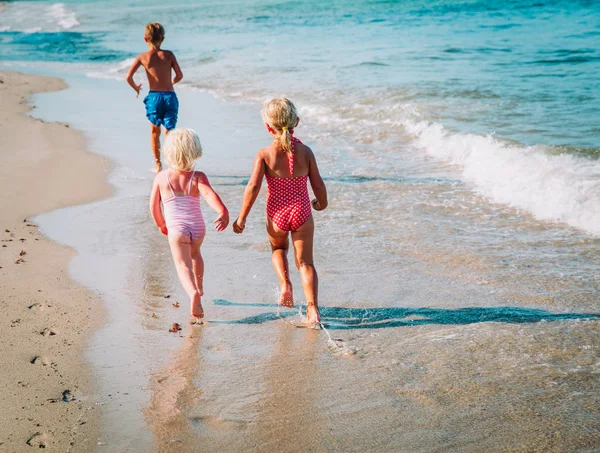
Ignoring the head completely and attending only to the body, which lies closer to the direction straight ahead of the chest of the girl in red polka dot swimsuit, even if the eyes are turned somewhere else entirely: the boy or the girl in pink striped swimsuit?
the boy

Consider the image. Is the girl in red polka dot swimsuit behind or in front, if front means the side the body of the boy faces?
behind

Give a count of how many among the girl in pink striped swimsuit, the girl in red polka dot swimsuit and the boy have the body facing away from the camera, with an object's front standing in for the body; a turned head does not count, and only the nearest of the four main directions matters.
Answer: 3

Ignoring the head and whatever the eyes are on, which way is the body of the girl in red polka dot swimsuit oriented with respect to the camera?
away from the camera

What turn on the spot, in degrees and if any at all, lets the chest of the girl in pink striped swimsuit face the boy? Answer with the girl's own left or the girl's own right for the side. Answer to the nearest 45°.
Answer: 0° — they already face them

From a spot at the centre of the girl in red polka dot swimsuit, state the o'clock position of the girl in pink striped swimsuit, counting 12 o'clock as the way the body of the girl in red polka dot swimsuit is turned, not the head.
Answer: The girl in pink striped swimsuit is roughly at 9 o'clock from the girl in red polka dot swimsuit.

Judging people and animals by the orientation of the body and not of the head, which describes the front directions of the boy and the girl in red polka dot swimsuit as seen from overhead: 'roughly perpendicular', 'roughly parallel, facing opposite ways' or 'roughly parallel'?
roughly parallel

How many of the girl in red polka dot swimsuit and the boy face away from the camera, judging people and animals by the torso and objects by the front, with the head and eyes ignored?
2

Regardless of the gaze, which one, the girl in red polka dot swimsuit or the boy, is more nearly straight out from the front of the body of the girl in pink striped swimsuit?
the boy

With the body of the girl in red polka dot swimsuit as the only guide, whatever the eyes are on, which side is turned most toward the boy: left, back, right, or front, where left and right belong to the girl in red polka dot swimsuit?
front

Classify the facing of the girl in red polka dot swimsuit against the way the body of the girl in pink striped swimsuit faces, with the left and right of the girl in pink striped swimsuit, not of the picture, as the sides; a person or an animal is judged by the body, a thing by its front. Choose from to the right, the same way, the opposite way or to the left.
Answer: the same way

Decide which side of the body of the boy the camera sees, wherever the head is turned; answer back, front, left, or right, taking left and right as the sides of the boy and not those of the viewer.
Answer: back

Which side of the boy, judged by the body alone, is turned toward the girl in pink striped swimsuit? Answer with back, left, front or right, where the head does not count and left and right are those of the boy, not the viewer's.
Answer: back

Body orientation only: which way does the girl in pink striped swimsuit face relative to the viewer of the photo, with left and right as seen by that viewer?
facing away from the viewer

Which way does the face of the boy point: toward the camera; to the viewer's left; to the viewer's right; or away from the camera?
away from the camera

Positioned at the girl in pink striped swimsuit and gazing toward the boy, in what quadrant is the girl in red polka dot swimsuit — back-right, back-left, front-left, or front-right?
back-right

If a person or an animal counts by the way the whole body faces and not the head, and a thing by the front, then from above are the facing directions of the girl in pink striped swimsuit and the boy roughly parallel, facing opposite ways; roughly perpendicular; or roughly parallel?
roughly parallel
